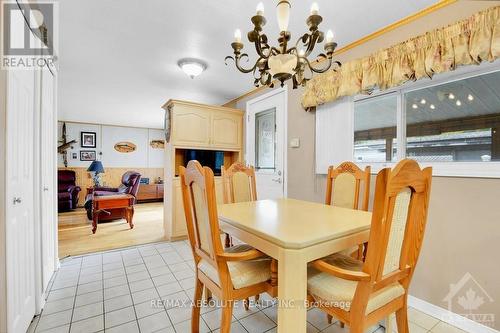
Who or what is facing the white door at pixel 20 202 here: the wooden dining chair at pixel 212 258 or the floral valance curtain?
the floral valance curtain

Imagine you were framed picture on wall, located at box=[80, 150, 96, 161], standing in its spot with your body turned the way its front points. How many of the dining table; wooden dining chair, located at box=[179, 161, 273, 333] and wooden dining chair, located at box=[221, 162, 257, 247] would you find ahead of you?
3

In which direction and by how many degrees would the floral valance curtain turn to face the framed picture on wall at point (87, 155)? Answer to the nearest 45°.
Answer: approximately 45° to its right

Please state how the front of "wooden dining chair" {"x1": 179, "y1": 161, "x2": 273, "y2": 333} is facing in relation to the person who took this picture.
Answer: facing away from the viewer and to the right of the viewer

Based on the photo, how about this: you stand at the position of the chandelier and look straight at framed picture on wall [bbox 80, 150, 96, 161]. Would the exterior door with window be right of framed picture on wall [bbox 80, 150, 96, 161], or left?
right

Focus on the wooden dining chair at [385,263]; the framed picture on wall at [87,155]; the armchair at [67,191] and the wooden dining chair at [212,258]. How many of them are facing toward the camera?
2

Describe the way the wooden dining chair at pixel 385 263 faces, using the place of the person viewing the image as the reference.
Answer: facing away from the viewer and to the left of the viewer

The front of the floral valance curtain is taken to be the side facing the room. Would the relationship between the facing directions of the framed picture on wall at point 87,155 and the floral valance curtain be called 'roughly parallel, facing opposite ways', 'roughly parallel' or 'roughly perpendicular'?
roughly perpendicular
